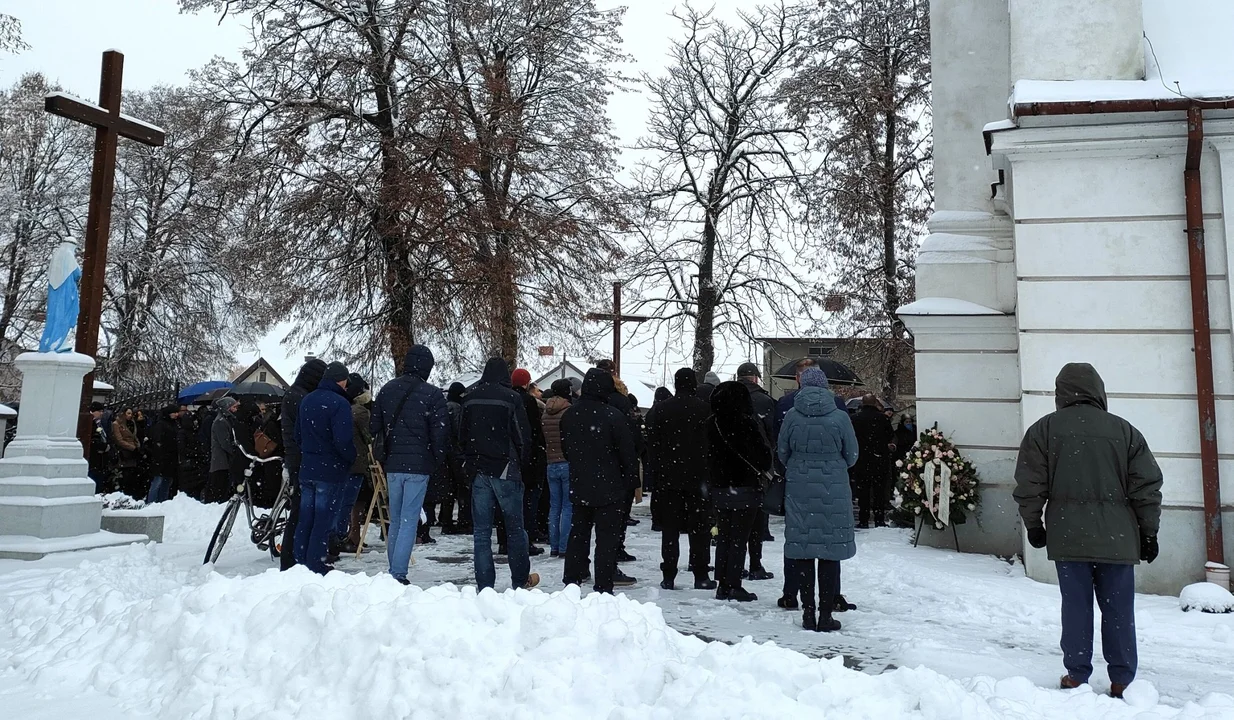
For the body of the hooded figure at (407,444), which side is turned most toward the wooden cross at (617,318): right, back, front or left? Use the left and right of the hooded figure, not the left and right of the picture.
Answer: front

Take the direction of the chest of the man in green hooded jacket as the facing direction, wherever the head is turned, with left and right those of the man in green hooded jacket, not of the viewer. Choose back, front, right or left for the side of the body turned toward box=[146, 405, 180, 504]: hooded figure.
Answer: left

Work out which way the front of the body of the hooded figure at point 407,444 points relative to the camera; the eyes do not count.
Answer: away from the camera

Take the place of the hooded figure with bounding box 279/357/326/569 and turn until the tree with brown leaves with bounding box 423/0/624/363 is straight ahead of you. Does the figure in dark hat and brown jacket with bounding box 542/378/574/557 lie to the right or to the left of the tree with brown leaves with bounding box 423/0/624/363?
right

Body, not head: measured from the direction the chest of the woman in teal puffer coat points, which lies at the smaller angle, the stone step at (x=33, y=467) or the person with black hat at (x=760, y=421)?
the person with black hat

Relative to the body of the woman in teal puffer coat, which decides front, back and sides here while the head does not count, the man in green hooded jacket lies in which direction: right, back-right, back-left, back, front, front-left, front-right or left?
back-right

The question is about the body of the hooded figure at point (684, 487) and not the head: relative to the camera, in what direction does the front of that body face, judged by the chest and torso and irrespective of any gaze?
away from the camera

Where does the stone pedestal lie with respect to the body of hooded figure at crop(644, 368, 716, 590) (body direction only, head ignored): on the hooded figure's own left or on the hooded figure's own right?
on the hooded figure's own left

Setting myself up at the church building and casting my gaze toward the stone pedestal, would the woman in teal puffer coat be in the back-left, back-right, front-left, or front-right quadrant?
front-left

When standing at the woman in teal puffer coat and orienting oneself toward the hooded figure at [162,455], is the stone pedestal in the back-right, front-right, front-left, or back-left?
front-left

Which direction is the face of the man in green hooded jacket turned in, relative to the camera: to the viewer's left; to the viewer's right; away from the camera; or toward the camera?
away from the camera

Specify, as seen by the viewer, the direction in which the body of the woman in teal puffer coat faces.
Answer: away from the camera
